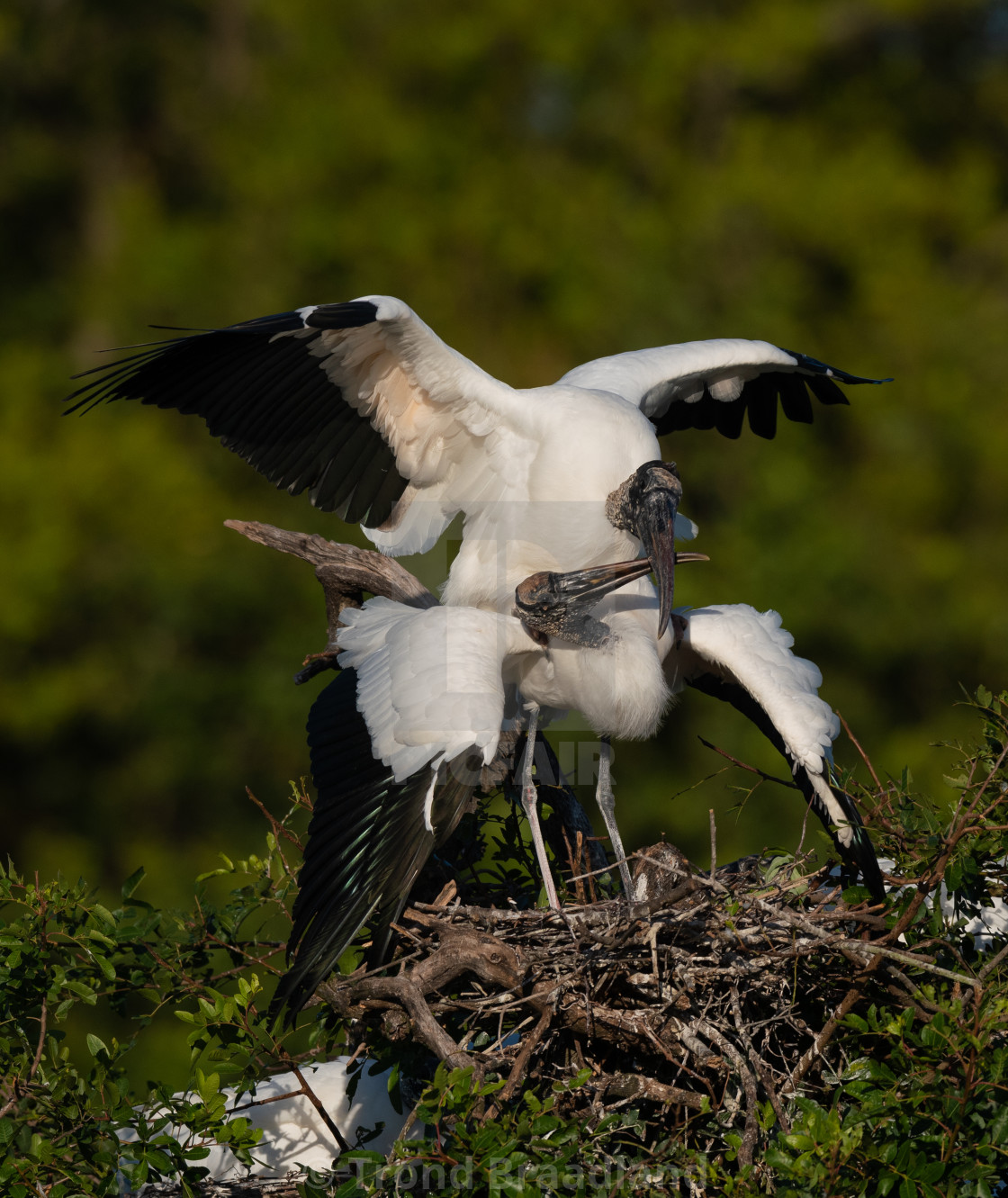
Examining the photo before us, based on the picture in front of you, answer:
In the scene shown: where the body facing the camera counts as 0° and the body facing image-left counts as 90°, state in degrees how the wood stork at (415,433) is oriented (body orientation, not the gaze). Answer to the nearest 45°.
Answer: approximately 315°
